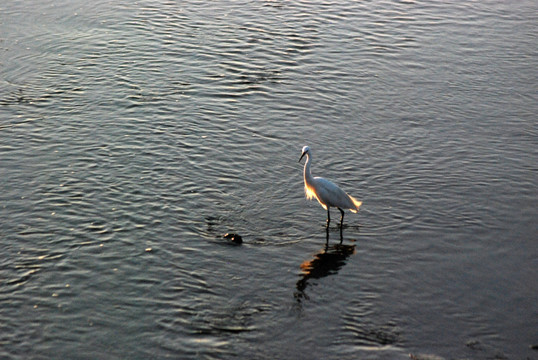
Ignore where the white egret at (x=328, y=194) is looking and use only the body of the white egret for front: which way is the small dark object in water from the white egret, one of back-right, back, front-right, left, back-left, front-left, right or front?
front-left

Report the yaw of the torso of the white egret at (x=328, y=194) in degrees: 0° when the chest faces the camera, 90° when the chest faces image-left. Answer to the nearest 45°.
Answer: approximately 90°
